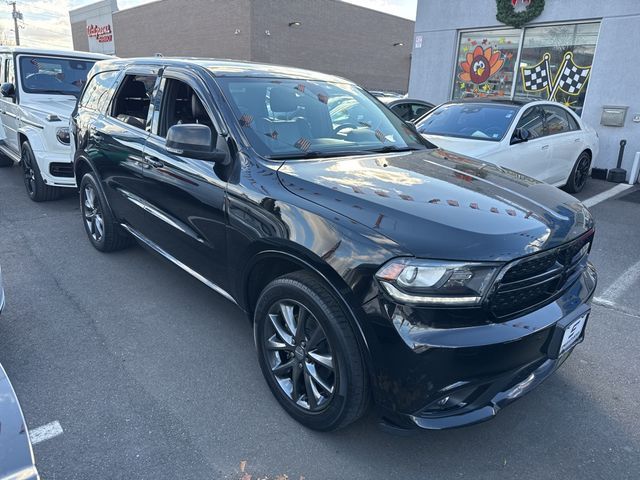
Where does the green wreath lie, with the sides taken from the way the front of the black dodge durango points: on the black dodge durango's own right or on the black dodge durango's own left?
on the black dodge durango's own left

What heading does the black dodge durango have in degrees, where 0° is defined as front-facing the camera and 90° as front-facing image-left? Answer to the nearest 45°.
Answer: approximately 315°

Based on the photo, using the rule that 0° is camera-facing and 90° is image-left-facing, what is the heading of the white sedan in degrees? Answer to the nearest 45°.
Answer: approximately 45°

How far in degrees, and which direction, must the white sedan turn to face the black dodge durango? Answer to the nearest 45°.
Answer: approximately 45° to its left

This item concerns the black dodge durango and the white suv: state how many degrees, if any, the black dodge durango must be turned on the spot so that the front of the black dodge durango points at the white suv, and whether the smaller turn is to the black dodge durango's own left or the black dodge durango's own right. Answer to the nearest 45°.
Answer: approximately 180°

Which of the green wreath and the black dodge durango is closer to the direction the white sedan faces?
the black dodge durango

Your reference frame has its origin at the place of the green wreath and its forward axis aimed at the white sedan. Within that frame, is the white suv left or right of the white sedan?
right

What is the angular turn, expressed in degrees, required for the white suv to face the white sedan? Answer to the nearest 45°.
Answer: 0° — it already faces it

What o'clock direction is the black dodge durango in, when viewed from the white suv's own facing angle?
The black dodge durango is roughly at 1 o'clock from the white suv.

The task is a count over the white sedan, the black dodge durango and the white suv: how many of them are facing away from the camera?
0

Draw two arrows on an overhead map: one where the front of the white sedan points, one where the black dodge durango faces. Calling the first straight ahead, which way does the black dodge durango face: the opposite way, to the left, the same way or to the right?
to the left

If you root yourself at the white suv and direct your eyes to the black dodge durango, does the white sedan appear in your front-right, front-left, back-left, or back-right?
front-left

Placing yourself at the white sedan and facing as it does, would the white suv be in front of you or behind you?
in front
